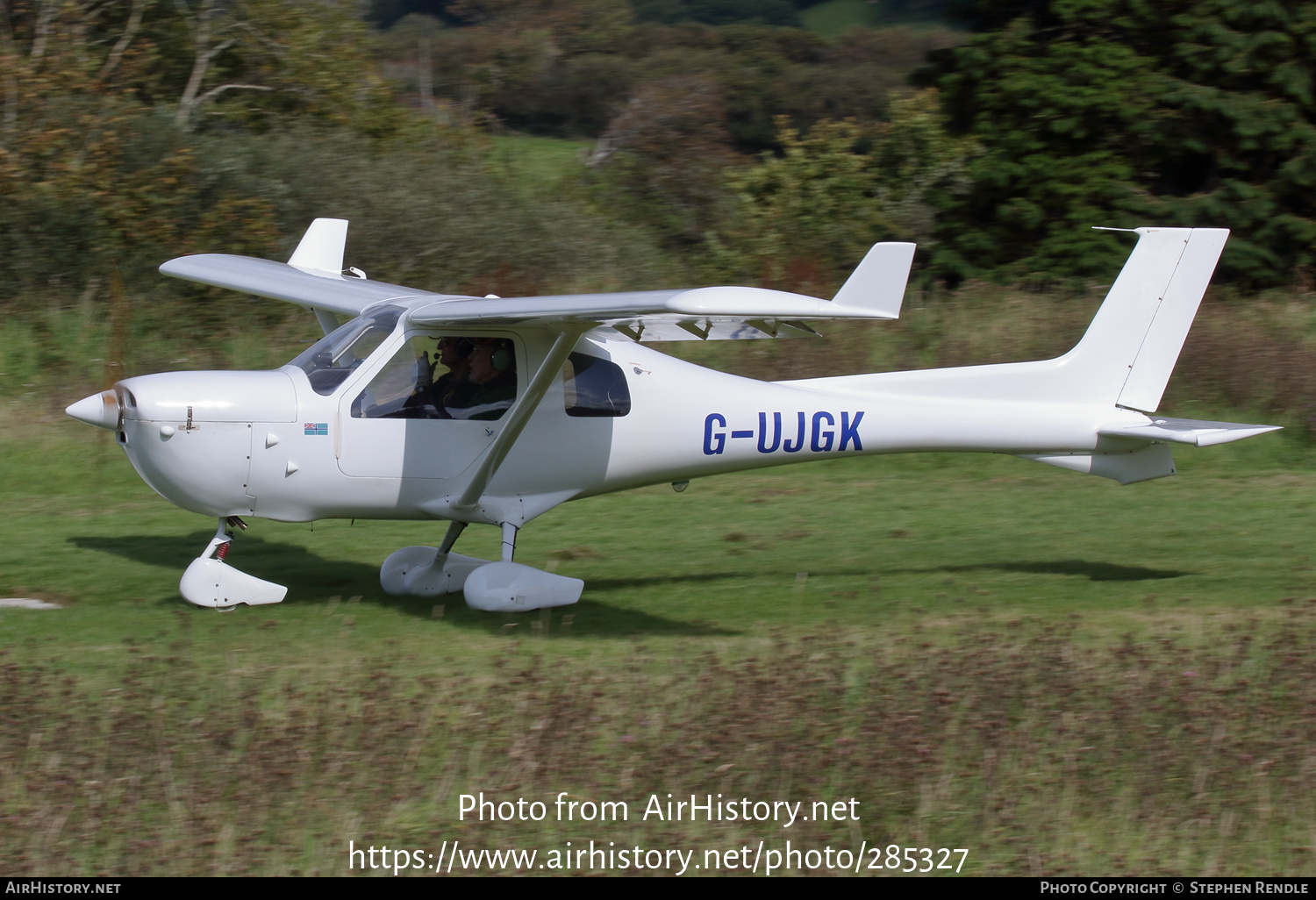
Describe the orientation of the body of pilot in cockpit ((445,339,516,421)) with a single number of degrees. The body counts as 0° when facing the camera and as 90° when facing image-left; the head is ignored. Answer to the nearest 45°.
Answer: approximately 90°

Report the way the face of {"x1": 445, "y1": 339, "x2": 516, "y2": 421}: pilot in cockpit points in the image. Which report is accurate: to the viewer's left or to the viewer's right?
to the viewer's left

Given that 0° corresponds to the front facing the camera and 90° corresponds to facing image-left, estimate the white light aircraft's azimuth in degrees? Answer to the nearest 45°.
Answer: approximately 90°
